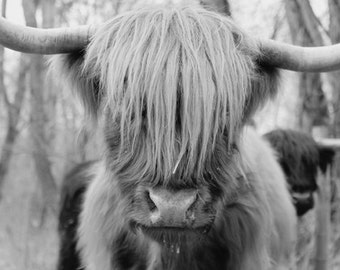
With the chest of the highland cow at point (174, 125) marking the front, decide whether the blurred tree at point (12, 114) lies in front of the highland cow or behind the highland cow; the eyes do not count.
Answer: behind

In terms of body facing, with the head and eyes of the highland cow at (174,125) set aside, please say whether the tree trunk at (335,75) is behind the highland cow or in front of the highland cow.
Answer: behind

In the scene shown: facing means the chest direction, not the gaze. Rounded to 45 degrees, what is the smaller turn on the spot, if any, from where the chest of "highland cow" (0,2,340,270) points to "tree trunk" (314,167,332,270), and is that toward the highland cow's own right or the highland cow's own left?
approximately 135° to the highland cow's own left

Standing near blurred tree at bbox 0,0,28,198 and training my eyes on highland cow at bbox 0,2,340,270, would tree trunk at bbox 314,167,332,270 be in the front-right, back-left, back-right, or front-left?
front-left

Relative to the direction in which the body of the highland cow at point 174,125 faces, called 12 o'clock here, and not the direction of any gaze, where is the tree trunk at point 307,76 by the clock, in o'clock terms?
The tree trunk is roughly at 7 o'clock from the highland cow.

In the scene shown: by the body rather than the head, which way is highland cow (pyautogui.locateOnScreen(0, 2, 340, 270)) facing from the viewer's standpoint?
toward the camera
